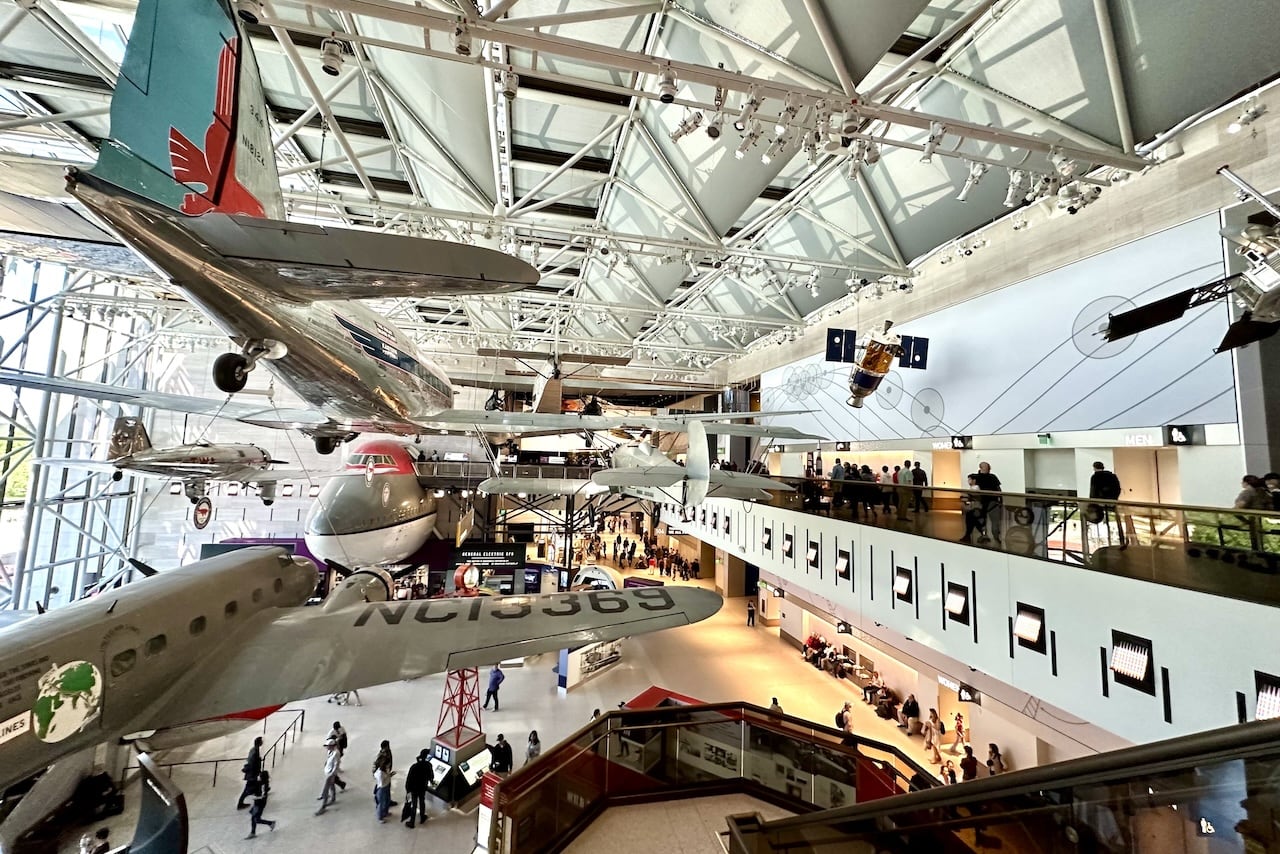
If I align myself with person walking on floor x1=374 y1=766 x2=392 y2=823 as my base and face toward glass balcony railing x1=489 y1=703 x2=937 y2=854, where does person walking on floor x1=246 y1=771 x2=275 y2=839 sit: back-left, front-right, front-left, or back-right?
back-right

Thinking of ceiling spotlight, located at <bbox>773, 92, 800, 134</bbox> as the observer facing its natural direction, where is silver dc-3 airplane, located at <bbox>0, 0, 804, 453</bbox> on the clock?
The silver dc-3 airplane is roughly at 12 o'clock from the ceiling spotlight.

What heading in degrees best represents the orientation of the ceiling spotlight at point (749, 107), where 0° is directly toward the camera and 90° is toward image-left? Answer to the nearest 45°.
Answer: approximately 45°

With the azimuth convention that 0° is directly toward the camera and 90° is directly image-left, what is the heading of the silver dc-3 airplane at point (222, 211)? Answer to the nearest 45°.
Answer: approximately 225°
